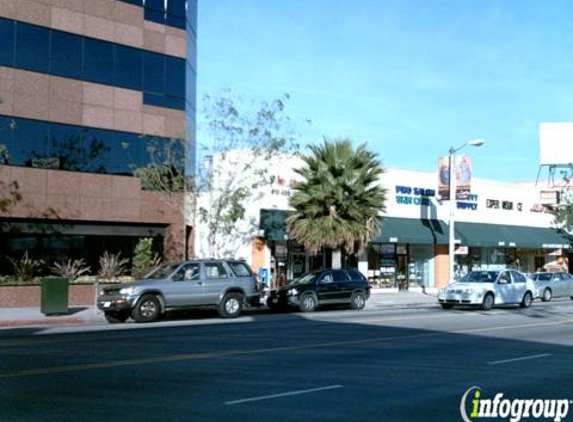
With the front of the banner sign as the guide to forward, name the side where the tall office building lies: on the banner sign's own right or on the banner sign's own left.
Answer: on the banner sign's own right

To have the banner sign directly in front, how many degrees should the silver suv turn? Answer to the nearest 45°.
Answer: approximately 180°

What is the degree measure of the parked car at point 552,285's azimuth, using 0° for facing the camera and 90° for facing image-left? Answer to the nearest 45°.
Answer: approximately 45°

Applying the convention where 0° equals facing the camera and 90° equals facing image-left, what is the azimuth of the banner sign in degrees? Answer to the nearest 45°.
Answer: approximately 0°

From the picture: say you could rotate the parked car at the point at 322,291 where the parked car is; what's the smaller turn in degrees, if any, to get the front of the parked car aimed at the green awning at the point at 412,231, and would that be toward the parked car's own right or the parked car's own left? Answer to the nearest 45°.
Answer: approximately 135° to the parked car's own right

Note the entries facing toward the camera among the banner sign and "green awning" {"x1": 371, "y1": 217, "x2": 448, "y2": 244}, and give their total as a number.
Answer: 2

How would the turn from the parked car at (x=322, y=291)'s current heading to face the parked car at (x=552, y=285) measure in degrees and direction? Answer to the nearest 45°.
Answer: approximately 180°

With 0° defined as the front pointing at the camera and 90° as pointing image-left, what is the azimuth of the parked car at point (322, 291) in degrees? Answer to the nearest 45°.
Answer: approximately 45°

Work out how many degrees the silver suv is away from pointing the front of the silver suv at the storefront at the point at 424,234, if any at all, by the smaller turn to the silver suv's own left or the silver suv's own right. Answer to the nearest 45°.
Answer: approximately 180°

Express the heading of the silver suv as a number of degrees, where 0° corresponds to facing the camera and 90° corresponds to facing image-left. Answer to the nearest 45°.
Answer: approximately 45°
